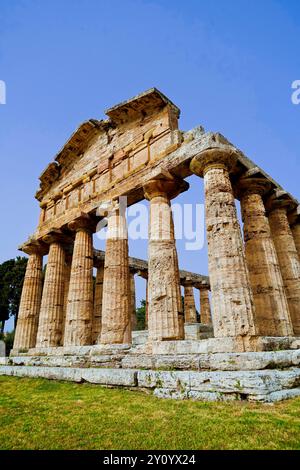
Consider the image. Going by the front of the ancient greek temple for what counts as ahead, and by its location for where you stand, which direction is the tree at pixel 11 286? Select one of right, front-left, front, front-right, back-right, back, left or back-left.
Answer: right

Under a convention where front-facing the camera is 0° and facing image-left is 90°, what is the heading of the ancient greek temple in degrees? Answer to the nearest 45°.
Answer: approximately 45°
